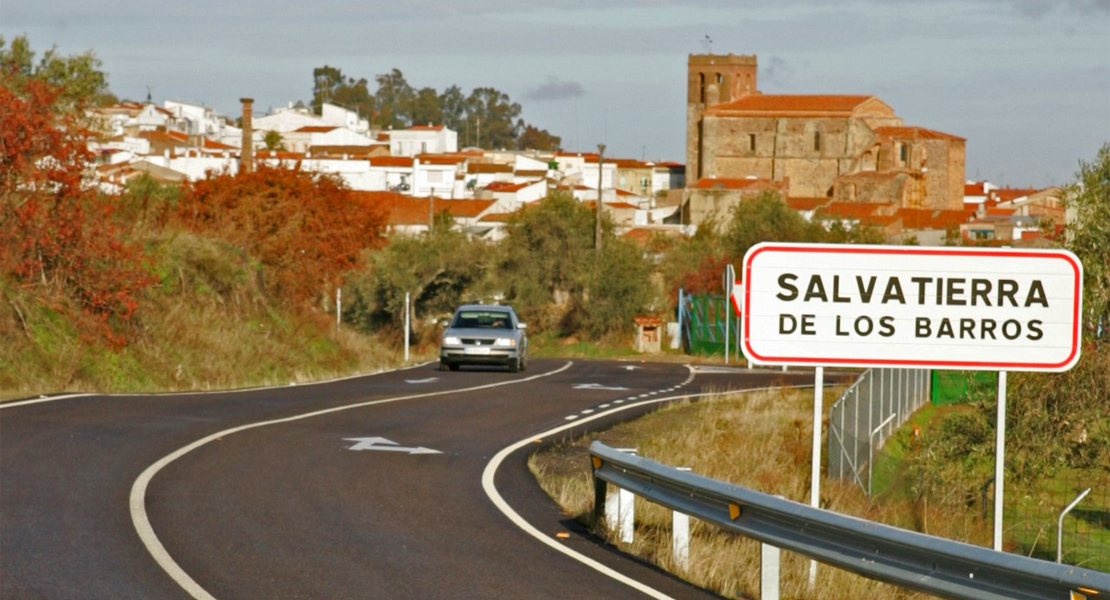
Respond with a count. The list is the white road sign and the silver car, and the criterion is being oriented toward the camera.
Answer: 2

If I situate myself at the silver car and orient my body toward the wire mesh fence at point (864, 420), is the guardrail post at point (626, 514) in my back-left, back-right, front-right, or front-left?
front-right

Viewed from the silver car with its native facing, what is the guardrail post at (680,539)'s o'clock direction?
The guardrail post is roughly at 12 o'clock from the silver car.

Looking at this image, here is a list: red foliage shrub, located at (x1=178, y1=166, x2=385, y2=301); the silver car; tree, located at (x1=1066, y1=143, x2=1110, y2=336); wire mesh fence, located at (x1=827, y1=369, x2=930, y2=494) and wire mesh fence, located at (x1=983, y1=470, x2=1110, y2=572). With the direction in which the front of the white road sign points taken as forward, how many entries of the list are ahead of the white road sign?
0

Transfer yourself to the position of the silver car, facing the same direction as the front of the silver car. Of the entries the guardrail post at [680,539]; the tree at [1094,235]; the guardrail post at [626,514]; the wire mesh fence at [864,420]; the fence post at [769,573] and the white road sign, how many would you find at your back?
0

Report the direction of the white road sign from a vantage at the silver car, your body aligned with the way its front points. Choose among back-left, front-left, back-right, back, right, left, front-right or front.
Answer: front

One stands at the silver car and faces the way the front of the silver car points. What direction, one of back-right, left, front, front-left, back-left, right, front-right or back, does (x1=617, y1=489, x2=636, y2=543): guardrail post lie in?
front

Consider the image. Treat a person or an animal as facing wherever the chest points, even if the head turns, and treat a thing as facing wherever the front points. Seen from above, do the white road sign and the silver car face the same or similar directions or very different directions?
same or similar directions

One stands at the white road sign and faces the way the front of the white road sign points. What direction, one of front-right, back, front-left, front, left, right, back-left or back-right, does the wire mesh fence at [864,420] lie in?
back

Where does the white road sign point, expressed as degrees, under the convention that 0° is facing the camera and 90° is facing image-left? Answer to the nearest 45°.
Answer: approximately 0°

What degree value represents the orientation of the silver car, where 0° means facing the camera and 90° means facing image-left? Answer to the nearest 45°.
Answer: approximately 0°

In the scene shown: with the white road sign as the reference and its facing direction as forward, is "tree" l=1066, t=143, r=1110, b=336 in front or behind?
behind

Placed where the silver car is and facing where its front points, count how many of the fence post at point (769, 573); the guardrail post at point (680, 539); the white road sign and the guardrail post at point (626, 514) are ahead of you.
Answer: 4
